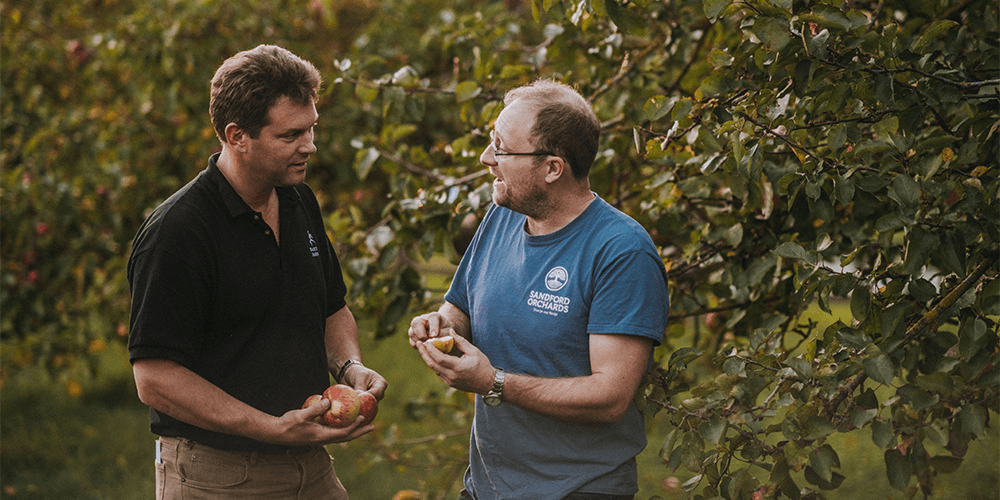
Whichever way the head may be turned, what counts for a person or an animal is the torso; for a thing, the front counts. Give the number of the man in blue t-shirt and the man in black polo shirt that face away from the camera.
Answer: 0

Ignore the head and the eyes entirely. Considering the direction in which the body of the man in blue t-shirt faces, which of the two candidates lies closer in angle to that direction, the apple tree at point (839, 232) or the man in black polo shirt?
the man in black polo shirt

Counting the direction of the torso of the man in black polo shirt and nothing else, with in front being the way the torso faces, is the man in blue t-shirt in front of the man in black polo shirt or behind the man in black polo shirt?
in front

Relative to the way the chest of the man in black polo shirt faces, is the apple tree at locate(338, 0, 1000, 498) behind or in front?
in front

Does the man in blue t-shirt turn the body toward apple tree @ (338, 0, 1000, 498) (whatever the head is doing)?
no

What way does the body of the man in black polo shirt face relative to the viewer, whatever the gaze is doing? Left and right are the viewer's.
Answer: facing the viewer and to the right of the viewer

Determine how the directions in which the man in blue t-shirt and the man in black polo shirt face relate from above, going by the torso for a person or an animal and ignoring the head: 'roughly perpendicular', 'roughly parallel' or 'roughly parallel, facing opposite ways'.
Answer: roughly perpendicular

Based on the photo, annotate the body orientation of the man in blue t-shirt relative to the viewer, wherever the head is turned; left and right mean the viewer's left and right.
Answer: facing the viewer and to the left of the viewer

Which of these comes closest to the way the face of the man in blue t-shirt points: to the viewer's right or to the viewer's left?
to the viewer's left
